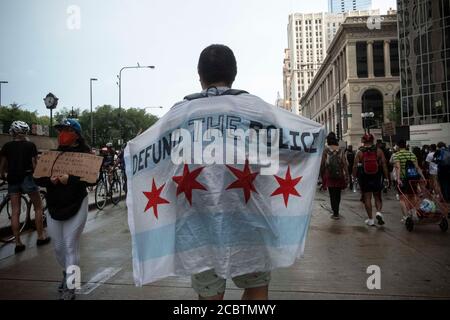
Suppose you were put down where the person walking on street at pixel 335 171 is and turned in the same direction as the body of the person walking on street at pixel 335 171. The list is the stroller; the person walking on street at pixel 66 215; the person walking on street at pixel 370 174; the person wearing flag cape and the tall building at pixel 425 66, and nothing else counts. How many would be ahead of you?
1

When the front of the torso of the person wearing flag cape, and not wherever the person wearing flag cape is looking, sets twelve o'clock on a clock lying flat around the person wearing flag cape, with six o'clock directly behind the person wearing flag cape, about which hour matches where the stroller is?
The stroller is roughly at 1 o'clock from the person wearing flag cape.

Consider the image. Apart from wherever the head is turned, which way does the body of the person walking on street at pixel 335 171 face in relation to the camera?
away from the camera

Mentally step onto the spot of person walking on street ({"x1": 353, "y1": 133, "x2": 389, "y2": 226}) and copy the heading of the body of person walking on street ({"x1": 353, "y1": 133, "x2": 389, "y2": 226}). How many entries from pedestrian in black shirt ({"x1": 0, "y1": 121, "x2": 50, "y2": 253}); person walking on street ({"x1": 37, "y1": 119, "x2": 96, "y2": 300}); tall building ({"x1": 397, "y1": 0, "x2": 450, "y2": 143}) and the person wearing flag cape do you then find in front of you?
1

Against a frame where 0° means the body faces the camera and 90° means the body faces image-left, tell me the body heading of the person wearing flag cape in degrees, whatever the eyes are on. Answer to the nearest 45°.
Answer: approximately 180°

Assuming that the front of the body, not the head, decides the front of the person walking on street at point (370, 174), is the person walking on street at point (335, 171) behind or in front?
in front

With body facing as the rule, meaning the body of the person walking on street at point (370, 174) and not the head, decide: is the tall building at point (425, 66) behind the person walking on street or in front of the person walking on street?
in front

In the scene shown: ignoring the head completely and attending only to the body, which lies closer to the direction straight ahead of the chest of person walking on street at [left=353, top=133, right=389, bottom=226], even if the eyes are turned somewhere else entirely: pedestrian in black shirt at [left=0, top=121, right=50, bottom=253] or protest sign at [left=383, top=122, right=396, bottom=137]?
the protest sign

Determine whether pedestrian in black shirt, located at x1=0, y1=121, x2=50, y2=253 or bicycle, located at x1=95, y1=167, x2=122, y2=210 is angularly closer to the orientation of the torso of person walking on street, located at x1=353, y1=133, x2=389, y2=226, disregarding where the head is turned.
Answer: the bicycle

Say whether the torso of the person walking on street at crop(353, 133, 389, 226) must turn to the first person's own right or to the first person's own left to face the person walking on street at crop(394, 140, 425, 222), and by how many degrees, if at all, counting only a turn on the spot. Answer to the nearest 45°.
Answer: approximately 90° to the first person's own right

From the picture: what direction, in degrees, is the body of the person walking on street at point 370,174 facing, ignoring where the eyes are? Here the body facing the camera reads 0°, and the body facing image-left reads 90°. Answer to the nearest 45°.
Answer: approximately 180°

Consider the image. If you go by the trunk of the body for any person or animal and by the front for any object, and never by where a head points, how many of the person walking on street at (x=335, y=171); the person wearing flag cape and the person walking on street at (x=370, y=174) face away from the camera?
3
